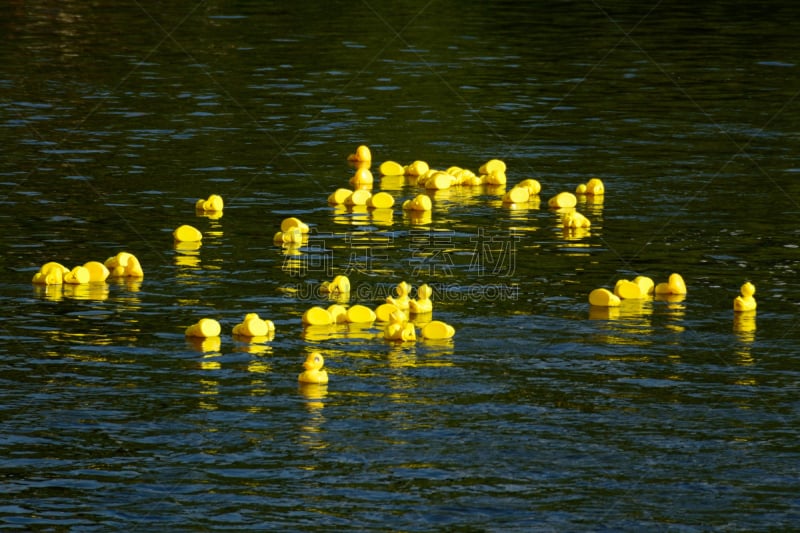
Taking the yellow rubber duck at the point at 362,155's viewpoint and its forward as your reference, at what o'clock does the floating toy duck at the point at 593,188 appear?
The floating toy duck is roughly at 7 o'clock from the yellow rubber duck.

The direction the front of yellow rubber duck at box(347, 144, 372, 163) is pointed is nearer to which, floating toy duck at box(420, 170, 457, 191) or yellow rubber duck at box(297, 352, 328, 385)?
the yellow rubber duck

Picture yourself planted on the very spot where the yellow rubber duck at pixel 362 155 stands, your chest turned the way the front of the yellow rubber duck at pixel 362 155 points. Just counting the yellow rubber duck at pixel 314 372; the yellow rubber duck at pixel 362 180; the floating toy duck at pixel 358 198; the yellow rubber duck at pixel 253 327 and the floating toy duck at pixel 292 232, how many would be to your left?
5

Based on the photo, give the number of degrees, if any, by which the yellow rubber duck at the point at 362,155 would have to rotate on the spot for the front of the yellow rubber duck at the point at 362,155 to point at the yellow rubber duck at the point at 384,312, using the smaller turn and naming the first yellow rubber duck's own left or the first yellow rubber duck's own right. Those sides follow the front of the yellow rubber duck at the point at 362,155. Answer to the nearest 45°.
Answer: approximately 90° to the first yellow rubber duck's own left

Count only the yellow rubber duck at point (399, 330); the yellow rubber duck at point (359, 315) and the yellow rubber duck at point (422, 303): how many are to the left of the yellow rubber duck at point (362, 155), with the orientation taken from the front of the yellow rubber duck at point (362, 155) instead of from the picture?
3

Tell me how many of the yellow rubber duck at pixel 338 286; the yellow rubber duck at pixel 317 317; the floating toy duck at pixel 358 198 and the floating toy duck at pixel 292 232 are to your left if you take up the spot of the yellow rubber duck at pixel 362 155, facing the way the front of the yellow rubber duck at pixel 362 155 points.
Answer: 4

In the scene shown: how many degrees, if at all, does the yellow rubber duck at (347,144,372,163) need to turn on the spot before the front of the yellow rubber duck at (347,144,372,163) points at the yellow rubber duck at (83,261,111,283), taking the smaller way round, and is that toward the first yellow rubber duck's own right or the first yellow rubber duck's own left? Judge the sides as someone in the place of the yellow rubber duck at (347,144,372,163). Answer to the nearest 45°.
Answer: approximately 45° to the first yellow rubber duck's own left

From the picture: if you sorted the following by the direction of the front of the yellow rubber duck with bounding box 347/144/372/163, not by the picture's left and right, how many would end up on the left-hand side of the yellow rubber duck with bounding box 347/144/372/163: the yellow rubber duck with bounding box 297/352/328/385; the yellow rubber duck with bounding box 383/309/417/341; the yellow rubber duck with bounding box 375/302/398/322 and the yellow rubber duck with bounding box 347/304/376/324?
4

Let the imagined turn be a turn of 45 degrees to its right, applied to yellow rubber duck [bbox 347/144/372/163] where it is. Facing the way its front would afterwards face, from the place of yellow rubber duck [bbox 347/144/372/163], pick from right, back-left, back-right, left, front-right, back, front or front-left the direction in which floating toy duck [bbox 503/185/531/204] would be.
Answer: back

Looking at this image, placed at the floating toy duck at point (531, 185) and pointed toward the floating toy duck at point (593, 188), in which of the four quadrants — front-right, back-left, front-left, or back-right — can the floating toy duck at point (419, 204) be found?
back-right

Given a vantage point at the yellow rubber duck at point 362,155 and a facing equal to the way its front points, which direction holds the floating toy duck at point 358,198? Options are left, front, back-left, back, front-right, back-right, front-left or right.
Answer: left

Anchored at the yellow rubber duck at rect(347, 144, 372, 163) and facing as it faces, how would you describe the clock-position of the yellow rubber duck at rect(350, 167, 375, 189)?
the yellow rubber duck at rect(350, 167, 375, 189) is roughly at 9 o'clock from the yellow rubber duck at rect(347, 144, 372, 163).

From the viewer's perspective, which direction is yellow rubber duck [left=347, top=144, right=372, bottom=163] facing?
to the viewer's left

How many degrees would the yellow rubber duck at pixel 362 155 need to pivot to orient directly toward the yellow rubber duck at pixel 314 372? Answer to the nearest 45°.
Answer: approximately 90° to its left

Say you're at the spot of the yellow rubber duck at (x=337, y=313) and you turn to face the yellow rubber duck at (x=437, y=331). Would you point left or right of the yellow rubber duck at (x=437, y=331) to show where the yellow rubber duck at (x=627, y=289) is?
left

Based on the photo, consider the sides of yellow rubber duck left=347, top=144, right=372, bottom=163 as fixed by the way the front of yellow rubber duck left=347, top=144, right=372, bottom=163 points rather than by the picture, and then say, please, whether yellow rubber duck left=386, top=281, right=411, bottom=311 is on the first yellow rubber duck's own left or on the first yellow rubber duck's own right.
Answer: on the first yellow rubber duck's own left

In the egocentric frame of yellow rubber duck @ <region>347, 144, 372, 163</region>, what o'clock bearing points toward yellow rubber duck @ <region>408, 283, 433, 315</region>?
yellow rubber duck @ <region>408, 283, 433, 315</region> is roughly at 9 o'clock from yellow rubber duck @ <region>347, 144, 372, 163</region>.

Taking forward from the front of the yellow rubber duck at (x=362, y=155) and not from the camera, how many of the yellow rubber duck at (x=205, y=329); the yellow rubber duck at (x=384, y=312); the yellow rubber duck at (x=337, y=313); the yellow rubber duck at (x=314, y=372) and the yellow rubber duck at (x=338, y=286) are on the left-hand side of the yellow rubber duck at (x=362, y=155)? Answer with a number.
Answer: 5

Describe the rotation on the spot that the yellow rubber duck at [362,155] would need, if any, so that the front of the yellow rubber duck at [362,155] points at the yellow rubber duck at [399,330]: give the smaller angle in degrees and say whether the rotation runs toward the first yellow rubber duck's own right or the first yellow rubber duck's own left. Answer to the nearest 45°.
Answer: approximately 90° to the first yellow rubber duck's own left

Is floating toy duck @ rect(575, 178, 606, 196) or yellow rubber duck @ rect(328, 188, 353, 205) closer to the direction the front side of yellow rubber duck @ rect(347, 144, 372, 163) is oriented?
the yellow rubber duck
